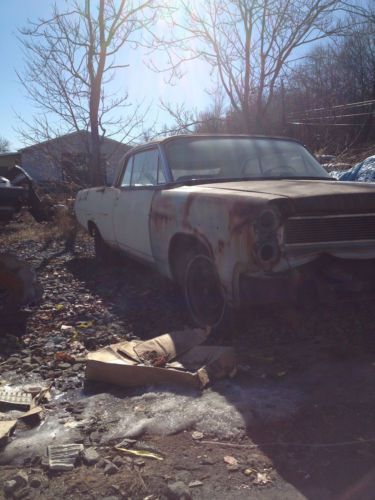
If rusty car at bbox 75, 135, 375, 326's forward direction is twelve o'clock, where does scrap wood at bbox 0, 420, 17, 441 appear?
The scrap wood is roughly at 3 o'clock from the rusty car.

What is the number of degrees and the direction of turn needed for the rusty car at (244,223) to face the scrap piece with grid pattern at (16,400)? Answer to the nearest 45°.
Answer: approximately 90° to its right

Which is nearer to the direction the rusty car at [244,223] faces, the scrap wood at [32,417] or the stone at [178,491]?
the stone

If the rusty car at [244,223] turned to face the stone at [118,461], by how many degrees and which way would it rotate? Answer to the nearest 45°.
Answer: approximately 90° to its right

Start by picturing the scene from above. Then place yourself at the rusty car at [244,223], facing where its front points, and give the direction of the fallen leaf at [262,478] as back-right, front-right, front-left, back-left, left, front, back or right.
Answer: front-right

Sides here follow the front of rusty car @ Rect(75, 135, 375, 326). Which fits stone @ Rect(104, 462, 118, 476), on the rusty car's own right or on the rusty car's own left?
on the rusty car's own right

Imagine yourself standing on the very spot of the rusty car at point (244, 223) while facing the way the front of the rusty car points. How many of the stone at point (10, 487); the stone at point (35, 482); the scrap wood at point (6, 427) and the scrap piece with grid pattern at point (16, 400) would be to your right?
4

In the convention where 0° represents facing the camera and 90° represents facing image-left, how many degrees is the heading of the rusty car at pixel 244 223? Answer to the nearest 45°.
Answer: approximately 315°

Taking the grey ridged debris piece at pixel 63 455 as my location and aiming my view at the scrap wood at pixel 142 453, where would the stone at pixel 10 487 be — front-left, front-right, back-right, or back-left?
back-right

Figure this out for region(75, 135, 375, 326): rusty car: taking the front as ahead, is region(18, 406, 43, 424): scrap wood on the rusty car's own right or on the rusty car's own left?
on the rusty car's own right

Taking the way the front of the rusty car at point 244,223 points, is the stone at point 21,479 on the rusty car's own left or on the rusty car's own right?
on the rusty car's own right

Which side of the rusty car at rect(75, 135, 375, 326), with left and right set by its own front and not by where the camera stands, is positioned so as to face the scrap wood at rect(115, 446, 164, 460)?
right
